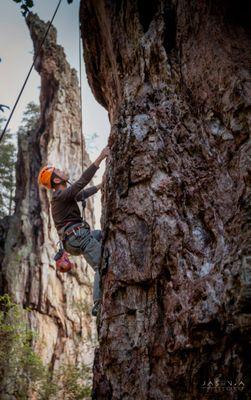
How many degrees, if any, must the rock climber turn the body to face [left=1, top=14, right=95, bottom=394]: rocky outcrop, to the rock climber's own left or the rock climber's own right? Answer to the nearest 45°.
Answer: approximately 90° to the rock climber's own left

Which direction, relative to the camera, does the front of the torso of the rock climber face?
to the viewer's right

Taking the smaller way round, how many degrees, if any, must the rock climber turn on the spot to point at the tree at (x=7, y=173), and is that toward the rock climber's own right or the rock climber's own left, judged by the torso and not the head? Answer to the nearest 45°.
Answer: approximately 90° to the rock climber's own left
